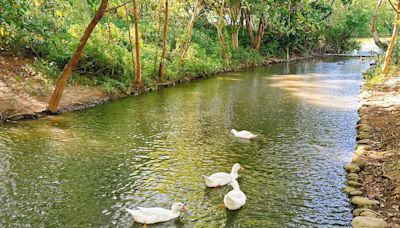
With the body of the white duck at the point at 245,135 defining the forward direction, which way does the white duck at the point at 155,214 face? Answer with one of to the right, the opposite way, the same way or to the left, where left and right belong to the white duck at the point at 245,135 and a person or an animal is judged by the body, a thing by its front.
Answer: the opposite way

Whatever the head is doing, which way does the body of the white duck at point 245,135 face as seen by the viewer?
to the viewer's left

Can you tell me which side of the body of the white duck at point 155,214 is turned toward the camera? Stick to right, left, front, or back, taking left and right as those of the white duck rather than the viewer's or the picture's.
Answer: right

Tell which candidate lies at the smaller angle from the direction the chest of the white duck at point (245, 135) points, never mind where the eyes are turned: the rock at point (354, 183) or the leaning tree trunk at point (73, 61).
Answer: the leaning tree trunk

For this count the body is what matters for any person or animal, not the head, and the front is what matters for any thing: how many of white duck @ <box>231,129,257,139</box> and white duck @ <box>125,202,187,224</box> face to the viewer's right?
1

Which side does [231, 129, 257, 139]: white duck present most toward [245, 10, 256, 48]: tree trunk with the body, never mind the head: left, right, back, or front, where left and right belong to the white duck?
right

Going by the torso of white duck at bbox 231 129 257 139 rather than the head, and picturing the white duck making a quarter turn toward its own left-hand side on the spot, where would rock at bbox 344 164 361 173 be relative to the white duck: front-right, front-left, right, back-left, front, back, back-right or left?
front-left

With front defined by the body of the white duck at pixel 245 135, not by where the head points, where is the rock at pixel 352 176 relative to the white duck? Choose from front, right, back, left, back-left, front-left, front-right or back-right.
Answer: back-left
